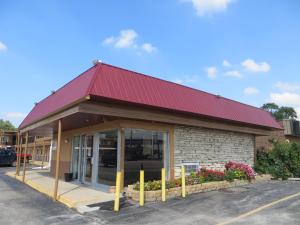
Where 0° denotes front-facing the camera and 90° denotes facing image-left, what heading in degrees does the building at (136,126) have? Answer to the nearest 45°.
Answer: approximately 45°

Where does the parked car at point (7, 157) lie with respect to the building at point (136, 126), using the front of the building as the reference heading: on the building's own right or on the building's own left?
on the building's own right

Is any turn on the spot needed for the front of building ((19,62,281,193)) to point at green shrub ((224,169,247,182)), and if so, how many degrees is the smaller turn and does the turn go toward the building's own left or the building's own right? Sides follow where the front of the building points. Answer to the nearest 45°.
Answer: approximately 135° to the building's own left
